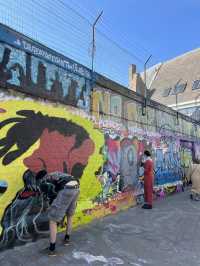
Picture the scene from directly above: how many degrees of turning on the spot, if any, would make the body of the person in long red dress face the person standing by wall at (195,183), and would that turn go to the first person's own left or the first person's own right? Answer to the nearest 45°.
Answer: approximately 135° to the first person's own right

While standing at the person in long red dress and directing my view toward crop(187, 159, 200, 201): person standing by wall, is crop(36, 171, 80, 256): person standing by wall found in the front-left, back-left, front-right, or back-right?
back-right

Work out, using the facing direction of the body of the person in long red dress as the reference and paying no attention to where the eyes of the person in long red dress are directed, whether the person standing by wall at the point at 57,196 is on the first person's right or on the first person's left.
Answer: on the first person's left

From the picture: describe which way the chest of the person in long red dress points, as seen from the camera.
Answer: to the viewer's left
